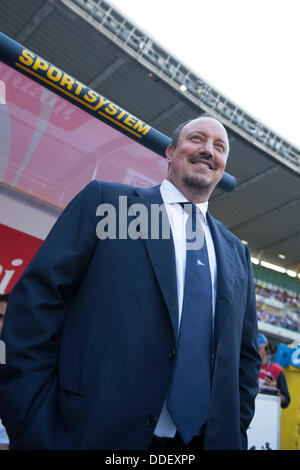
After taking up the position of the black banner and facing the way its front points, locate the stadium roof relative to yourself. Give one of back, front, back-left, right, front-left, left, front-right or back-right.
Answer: back-left

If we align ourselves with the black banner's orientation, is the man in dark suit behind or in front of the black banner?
in front

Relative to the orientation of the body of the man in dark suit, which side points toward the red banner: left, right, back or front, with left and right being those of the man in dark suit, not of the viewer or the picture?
back
